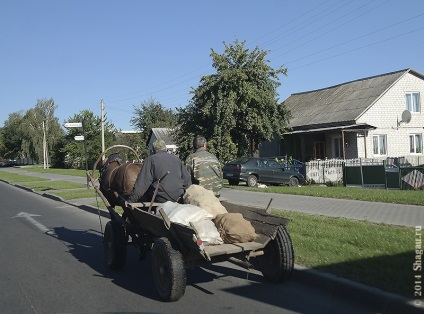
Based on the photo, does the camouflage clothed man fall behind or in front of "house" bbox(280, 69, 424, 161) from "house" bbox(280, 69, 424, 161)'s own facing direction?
in front

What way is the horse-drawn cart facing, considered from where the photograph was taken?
facing away from the viewer and to the left of the viewer

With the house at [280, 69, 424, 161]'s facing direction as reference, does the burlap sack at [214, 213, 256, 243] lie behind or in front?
in front

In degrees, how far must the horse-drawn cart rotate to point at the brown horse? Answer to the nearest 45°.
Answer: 0° — it already faces it

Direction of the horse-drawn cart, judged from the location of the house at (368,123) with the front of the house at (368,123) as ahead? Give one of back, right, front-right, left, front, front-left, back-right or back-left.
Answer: front-left

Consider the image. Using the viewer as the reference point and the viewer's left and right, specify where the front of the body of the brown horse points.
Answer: facing away from the viewer and to the left of the viewer

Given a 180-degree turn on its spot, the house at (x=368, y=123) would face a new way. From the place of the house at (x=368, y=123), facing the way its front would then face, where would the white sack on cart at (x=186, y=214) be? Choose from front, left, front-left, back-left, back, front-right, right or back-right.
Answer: back-right

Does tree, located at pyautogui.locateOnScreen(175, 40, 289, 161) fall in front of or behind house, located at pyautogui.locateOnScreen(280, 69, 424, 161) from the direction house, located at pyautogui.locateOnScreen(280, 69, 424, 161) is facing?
in front

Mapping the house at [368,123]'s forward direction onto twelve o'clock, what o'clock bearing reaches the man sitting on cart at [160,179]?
The man sitting on cart is roughly at 11 o'clock from the house.
